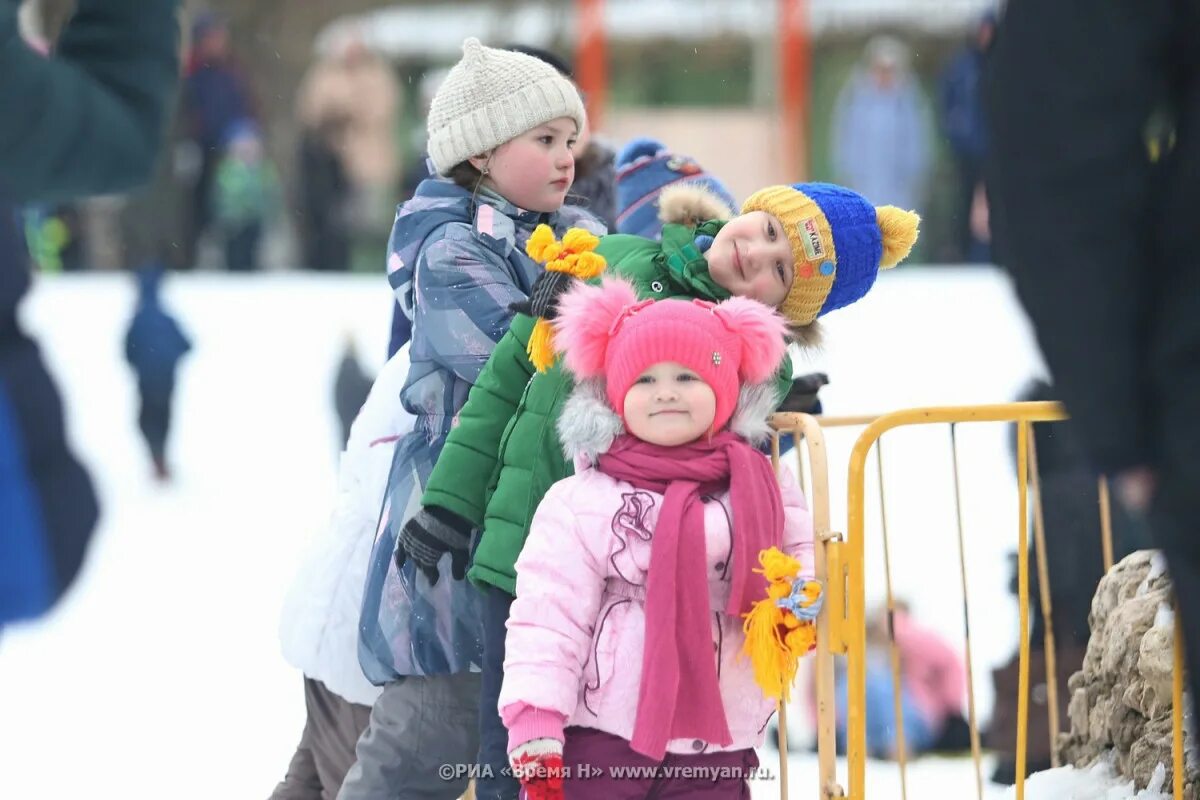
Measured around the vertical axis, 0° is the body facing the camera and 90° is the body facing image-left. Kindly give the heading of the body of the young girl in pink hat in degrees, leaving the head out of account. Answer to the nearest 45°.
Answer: approximately 0°

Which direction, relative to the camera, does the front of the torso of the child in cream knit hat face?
to the viewer's right

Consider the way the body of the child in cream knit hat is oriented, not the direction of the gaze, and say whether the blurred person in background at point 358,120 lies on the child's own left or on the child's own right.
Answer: on the child's own left

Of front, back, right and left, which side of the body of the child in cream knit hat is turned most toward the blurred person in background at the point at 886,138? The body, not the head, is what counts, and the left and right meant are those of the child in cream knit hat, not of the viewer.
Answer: left

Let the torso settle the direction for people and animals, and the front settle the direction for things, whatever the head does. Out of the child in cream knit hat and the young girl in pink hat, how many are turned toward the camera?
1

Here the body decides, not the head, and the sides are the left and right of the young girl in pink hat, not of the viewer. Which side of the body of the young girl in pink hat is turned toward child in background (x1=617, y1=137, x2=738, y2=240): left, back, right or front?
back

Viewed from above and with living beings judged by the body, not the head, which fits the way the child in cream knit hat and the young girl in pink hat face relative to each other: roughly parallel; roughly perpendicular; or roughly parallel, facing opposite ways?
roughly perpendicular

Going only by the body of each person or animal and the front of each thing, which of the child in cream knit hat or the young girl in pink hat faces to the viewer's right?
the child in cream knit hat

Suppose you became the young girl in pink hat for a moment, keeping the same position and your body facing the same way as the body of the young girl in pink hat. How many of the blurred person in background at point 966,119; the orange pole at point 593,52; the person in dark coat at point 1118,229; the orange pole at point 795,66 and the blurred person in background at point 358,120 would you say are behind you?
4
